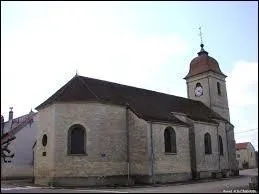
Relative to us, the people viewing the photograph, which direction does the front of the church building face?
facing away from the viewer and to the right of the viewer

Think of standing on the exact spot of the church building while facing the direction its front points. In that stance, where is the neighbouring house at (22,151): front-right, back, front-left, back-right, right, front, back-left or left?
left
